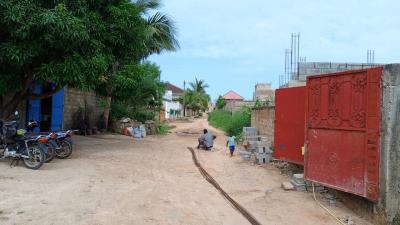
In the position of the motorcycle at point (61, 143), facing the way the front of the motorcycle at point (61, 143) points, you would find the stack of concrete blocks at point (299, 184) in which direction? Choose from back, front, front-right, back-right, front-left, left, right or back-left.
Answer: back-left

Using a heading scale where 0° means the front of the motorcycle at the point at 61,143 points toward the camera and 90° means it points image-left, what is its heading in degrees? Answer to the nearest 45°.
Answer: approximately 90°

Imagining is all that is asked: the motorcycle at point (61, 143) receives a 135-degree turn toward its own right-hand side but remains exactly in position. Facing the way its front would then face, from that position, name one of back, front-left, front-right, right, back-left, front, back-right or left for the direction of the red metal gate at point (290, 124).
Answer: right

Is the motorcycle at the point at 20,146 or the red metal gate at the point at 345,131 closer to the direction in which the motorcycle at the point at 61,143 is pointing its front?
the motorcycle

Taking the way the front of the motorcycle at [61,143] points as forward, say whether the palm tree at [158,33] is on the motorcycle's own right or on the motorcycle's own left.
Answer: on the motorcycle's own right

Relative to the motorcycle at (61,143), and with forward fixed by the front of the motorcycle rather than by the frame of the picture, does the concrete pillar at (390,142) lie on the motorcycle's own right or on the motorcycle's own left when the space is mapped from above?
on the motorcycle's own left

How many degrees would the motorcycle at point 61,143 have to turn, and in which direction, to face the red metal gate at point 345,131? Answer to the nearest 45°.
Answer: approximately 135° to its left
